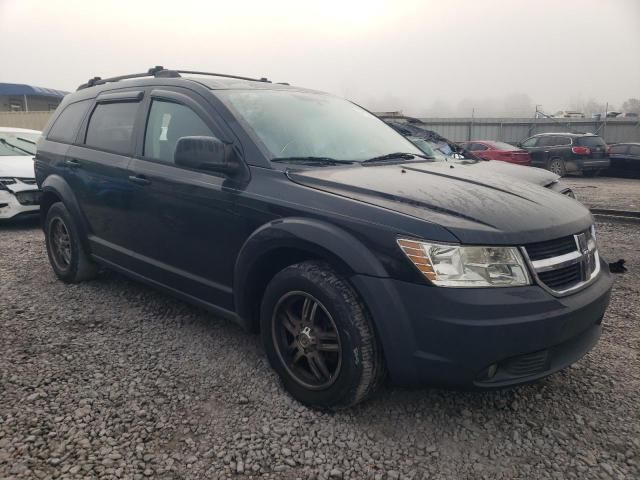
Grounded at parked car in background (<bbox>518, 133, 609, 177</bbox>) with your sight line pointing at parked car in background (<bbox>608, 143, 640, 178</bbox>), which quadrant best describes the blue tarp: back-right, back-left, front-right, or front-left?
back-left

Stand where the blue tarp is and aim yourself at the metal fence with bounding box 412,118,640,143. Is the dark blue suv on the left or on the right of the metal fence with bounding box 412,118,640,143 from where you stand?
right

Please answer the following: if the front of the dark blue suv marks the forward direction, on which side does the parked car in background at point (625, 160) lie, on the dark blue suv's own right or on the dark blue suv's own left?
on the dark blue suv's own left

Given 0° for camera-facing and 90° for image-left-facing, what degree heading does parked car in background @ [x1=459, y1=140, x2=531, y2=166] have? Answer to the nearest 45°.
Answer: approximately 135°

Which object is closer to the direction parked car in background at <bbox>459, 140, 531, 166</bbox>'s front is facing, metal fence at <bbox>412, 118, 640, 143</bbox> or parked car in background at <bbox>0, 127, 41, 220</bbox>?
the metal fence

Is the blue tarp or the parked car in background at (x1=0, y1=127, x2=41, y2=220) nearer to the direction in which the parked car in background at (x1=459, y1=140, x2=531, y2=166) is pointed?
the blue tarp

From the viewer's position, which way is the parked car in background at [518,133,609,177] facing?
facing away from the viewer and to the left of the viewer

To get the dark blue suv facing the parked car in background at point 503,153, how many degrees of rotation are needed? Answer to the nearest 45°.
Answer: approximately 135° to its left

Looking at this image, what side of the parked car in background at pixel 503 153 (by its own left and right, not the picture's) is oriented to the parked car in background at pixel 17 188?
left

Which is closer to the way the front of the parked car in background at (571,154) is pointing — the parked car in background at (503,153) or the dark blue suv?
the parked car in background

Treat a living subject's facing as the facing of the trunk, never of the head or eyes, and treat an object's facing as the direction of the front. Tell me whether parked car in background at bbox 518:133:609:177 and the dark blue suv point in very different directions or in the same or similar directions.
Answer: very different directions
